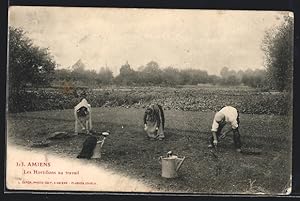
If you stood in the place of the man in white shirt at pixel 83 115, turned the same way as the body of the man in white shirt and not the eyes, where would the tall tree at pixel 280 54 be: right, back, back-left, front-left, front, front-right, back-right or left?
left

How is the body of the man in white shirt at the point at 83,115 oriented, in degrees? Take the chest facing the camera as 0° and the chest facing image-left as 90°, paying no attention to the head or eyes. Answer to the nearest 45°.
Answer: approximately 0°
